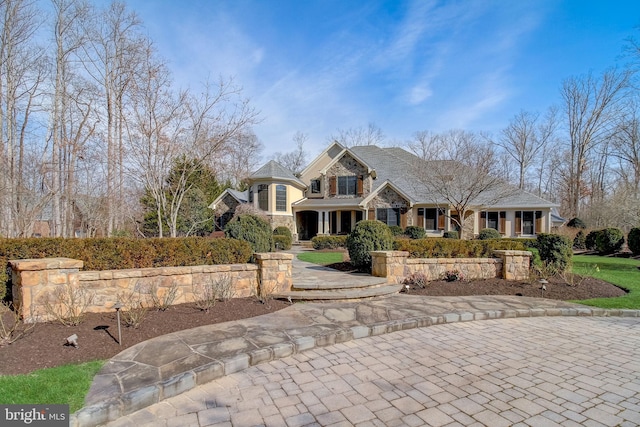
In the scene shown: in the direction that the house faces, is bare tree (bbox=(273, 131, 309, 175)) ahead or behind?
behind

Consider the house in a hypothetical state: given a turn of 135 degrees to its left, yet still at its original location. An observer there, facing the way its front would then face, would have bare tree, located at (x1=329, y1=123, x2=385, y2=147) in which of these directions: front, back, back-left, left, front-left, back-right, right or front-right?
front-left

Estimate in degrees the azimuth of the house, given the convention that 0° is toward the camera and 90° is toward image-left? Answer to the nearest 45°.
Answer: approximately 0°

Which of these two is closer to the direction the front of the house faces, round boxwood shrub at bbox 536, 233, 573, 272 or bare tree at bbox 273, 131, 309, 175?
the round boxwood shrub

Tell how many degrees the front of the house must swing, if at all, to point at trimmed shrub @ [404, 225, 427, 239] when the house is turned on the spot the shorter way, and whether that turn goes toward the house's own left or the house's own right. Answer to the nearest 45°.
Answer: approximately 45° to the house's own left

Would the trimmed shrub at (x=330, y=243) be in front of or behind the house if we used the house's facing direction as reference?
in front
